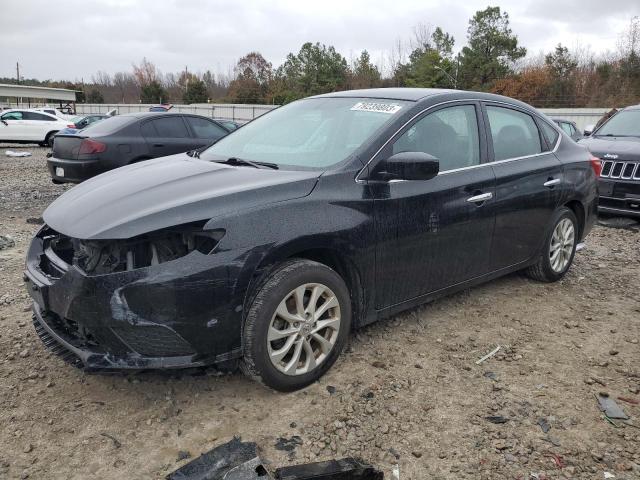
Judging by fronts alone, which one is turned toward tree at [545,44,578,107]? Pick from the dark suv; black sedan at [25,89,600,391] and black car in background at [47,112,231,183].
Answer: the black car in background

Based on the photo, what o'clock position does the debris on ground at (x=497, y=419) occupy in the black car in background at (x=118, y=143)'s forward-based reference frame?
The debris on ground is roughly at 4 o'clock from the black car in background.

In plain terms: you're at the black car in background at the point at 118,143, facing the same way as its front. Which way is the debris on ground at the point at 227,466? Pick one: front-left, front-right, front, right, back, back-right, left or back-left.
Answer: back-right

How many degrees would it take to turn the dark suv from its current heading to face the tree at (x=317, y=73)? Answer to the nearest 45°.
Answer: approximately 90° to its right

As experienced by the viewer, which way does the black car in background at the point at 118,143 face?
facing away from the viewer and to the right of the viewer

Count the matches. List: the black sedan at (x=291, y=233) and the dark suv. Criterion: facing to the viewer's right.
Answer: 0

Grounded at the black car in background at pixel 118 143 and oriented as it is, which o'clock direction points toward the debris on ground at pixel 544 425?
The debris on ground is roughly at 4 o'clock from the black car in background.

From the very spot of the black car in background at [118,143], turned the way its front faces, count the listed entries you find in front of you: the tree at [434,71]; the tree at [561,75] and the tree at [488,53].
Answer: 3

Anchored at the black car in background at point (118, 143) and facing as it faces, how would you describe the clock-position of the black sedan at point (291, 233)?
The black sedan is roughly at 4 o'clock from the black car in background.

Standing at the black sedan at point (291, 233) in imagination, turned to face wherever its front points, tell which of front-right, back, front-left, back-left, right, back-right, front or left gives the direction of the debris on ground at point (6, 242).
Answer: right

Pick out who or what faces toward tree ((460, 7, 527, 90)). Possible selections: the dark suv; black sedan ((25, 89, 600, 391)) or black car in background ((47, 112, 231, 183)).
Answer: the black car in background
